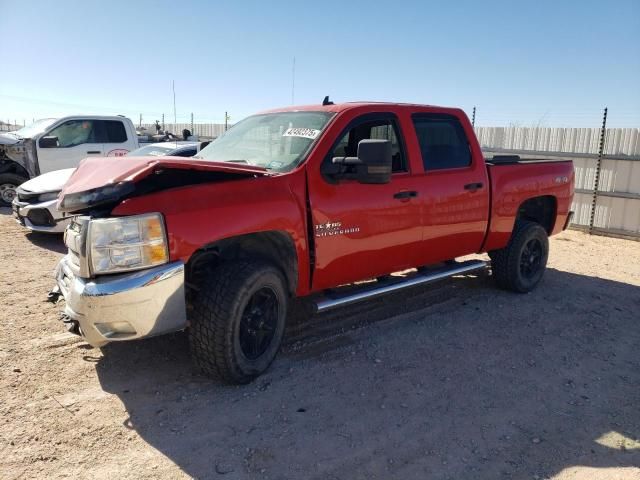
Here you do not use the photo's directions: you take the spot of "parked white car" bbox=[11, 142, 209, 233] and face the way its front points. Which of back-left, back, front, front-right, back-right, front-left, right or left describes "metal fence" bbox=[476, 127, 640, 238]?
back-left

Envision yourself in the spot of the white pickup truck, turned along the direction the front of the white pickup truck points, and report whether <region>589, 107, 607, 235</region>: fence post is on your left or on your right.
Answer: on your left

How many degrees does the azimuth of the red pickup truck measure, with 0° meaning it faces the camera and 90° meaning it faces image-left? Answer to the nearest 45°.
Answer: approximately 45°

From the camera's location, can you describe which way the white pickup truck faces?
facing the viewer and to the left of the viewer

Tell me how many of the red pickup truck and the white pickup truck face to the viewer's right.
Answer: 0

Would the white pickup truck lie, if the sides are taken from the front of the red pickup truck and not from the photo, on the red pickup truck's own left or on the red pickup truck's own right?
on the red pickup truck's own right

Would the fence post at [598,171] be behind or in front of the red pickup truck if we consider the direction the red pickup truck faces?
behind

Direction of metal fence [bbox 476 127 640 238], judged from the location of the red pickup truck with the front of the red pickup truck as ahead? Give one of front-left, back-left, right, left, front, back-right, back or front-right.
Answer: back
